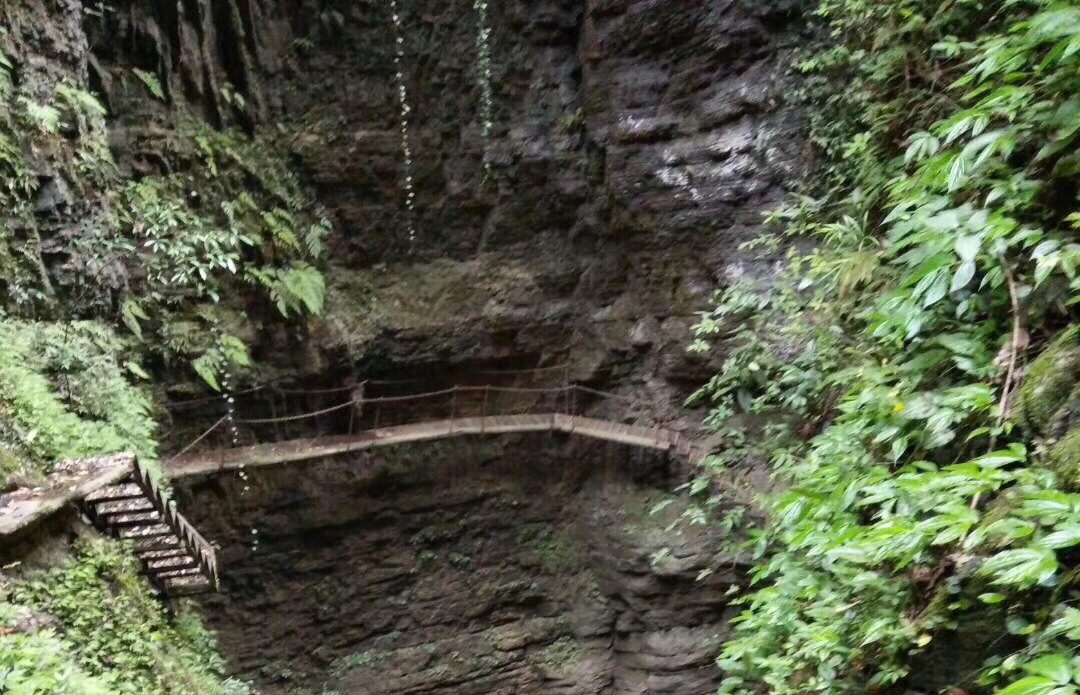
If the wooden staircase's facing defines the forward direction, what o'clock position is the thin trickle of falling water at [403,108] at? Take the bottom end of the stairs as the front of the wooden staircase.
The thin trickle of falling water is roughly at 9 o'clock from the wooden staircase.

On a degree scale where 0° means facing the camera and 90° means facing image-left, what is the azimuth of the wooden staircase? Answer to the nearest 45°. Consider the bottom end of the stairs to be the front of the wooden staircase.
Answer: approximately 315°

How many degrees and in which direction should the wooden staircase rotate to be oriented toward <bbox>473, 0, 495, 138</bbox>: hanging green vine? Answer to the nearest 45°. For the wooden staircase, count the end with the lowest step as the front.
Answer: approximately 90° to its left

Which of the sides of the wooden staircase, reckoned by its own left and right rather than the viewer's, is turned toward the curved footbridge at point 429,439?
left
